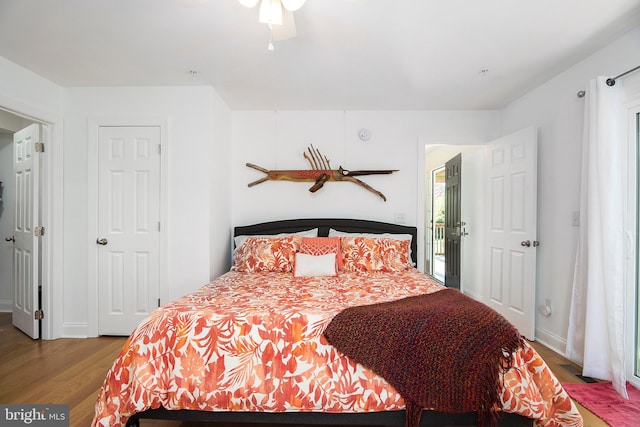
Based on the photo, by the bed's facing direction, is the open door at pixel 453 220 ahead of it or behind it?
behind

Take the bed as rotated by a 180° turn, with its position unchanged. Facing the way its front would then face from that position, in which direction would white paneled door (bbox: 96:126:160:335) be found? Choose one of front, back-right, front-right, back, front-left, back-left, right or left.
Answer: front-left

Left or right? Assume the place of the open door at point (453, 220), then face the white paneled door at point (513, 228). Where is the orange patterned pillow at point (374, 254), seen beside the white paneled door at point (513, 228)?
right

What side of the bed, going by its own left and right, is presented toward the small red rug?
left

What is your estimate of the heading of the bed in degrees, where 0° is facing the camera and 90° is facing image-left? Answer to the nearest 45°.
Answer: approximately 0°

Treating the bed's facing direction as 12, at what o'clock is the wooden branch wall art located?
The wooden branch wall art is roughly at 6 o'clock from the bed.

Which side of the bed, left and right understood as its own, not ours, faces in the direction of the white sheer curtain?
left

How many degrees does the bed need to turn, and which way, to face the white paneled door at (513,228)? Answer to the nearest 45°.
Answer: approximately 135° to its left
